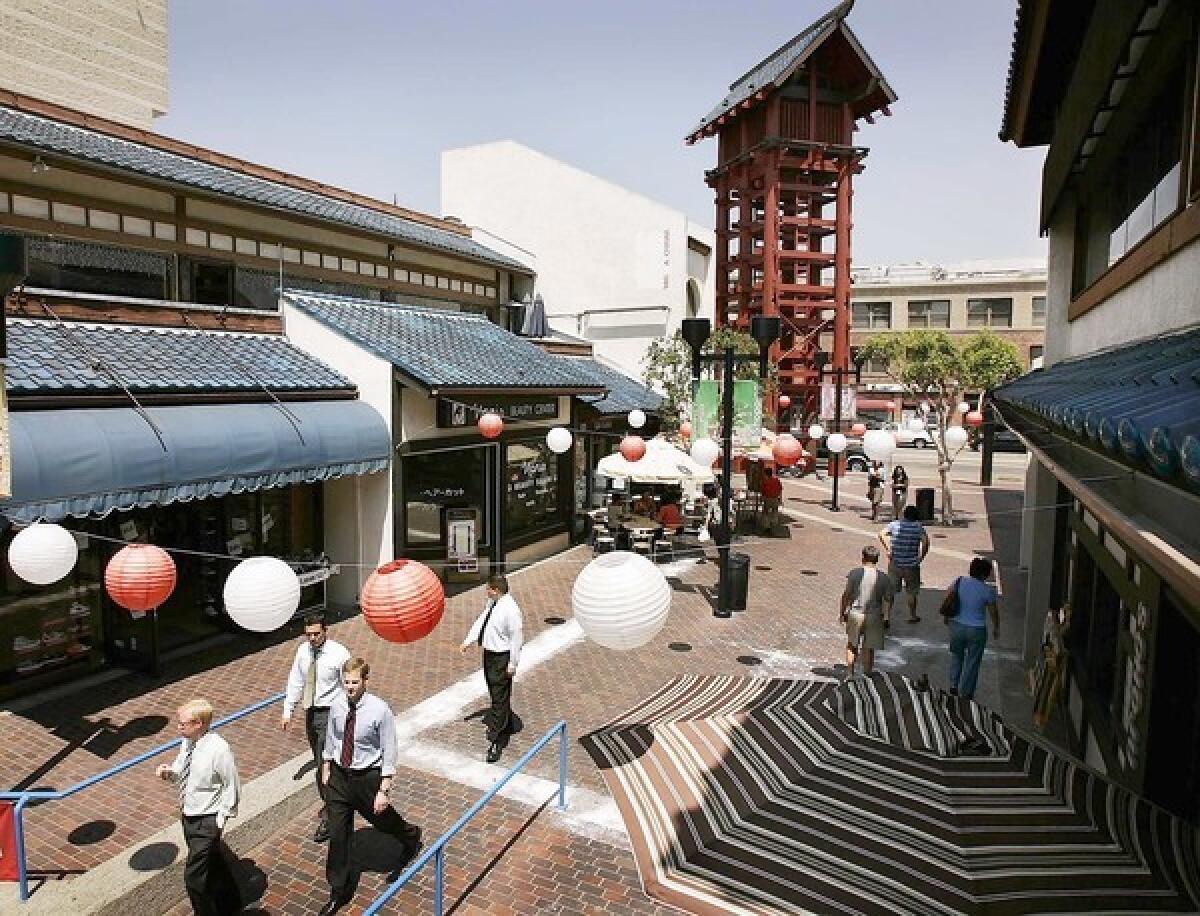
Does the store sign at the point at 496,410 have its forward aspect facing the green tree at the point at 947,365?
no

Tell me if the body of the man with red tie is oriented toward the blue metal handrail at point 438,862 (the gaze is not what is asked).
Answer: no

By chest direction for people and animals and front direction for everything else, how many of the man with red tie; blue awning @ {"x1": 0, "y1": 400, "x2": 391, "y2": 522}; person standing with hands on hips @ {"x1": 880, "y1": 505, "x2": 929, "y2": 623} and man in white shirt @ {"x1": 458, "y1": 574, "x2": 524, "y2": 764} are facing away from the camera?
1

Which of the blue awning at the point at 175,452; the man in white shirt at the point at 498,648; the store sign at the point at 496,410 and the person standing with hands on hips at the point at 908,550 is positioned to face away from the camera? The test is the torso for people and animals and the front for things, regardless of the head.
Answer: the person standing with hands on hips

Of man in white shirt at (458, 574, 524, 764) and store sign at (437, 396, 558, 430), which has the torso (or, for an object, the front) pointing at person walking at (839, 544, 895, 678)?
the store sign

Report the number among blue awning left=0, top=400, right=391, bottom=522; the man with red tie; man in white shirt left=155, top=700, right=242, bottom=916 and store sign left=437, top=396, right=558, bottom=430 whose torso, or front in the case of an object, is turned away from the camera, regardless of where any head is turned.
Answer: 0

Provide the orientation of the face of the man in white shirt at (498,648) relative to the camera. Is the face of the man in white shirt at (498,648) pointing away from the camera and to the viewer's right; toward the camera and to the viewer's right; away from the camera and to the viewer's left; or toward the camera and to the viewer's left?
toward the camera and to the viewer's left

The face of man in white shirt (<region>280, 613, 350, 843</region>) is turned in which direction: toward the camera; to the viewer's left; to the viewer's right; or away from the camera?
toward the camera

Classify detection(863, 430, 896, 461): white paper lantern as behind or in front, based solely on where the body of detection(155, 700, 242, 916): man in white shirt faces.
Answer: behind

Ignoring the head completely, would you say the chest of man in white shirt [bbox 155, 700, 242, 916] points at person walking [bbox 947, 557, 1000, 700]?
no

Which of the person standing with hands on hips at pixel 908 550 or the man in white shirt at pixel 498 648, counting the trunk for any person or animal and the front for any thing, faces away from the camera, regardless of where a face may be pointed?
the person standing with hands on hips

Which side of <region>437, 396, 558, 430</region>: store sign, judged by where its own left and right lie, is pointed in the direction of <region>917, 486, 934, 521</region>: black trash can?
left

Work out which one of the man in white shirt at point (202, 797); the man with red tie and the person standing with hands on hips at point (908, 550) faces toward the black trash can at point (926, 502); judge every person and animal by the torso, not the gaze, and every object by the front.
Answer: the person standing with hands on hips

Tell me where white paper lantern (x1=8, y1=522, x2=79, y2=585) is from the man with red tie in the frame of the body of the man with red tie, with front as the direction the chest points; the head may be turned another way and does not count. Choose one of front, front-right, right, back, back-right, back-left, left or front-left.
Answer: right

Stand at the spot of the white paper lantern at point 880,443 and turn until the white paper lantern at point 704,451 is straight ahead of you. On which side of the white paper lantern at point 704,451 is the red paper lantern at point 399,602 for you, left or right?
left

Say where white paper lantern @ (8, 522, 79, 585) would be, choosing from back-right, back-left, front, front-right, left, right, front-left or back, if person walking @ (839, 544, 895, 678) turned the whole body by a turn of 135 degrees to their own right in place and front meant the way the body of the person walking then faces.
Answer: right

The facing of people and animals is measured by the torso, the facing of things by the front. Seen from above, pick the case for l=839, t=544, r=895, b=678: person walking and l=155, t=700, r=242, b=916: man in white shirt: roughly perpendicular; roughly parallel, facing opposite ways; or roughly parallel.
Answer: roughly parallel, facing opposite ways

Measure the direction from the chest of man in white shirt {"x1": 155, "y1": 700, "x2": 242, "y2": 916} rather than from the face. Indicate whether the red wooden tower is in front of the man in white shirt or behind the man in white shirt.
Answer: behind
